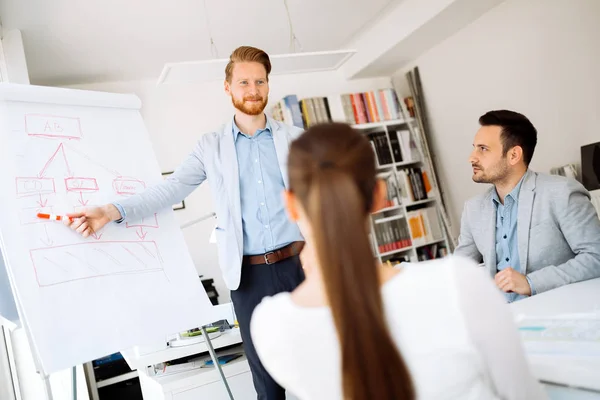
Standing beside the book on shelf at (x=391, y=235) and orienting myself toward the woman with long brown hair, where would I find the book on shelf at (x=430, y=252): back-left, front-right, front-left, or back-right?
back-left

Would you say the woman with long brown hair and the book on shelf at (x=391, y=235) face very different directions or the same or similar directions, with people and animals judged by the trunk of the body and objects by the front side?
very different directions

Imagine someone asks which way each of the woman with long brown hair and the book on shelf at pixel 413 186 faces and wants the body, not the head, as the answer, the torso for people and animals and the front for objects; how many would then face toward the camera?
1

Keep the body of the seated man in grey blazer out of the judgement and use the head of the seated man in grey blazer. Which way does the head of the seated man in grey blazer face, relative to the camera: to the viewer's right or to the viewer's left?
to the viewer's left

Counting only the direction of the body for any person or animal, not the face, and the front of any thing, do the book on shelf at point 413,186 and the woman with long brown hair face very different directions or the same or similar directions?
very different directions

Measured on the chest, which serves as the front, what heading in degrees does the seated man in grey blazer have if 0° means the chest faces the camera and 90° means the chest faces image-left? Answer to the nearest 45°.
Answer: approximately 45°

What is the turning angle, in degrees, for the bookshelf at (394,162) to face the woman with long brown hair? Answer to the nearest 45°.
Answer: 0° — it already faces them

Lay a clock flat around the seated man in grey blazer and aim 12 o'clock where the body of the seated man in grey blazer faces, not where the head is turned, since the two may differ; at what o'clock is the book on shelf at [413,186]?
The book on shelf is roughly at 4 o'clock from the seated man in grey blazer.

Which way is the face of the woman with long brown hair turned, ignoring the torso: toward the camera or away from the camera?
away from the camera

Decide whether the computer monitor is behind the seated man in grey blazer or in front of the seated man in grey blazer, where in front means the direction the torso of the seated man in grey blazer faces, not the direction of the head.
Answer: behind

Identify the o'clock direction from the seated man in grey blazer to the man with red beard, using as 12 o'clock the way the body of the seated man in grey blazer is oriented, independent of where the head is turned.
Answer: The man with red beard is roughly at 1 o'clock from the seated man in grey blazer.
